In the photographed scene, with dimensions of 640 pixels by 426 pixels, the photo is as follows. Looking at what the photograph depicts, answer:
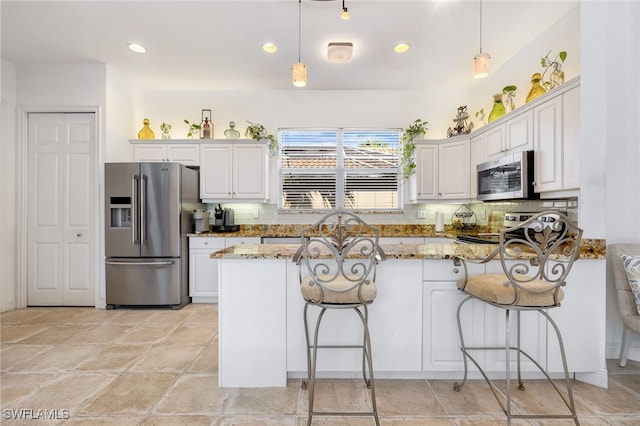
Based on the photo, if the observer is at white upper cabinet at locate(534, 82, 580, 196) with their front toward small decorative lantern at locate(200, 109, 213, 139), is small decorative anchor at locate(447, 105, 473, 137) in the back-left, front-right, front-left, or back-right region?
front-right

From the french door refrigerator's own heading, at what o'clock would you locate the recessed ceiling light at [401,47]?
The recessed ceiling light is roughly at 10 o'clock from the french door refrigerator.

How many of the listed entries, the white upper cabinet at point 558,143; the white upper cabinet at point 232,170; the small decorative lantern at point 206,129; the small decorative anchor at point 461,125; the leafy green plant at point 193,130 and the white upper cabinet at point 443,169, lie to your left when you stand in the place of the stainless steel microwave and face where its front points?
1

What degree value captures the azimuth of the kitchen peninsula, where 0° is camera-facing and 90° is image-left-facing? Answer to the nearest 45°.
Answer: approximately 0°

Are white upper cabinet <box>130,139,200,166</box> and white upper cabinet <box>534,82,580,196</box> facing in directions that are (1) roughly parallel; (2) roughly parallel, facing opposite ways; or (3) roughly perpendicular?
roughly perpendicular

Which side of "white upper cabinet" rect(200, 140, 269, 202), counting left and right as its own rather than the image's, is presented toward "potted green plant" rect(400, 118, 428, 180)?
left

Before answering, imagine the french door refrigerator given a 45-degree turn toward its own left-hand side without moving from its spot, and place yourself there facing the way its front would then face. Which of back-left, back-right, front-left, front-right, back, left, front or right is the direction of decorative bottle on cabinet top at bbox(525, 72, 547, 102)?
front

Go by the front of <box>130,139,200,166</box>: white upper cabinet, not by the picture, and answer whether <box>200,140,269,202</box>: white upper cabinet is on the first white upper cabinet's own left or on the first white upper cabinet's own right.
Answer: on the first white upper cabinet's own left

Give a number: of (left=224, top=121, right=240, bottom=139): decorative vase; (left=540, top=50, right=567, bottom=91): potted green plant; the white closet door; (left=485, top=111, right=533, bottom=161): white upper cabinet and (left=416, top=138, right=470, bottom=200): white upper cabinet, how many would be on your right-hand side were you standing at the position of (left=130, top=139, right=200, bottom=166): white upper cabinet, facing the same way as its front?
1

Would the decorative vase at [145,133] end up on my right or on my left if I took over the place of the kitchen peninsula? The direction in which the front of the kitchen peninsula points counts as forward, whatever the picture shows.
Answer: on my right

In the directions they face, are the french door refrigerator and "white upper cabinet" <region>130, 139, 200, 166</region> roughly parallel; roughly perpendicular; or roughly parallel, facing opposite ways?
roughly parallel

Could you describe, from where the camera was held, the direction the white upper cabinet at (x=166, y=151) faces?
facing the viewer

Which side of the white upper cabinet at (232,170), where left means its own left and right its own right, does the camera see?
front

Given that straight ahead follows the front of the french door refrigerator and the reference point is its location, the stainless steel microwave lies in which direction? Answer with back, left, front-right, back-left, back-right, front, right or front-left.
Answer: front-left

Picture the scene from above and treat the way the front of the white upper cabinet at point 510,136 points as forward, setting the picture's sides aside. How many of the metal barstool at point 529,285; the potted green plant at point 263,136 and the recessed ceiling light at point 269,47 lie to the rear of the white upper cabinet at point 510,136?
0

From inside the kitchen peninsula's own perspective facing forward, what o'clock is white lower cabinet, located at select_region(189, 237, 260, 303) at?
The white lower cabinet is roughly at 4 o'clock from the kitchen peninsula.

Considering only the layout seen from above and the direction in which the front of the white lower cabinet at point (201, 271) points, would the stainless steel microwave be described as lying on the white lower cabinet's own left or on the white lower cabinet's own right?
on the white lower cabinet's own left
